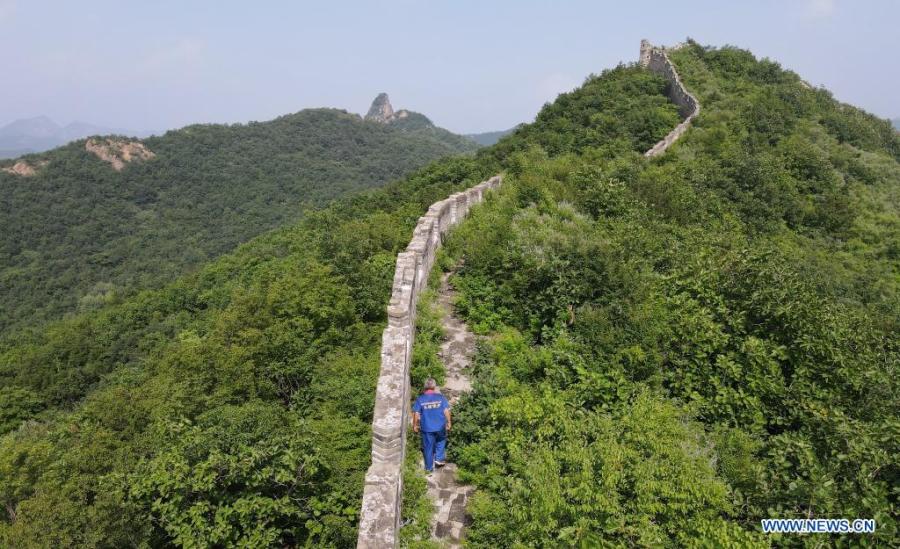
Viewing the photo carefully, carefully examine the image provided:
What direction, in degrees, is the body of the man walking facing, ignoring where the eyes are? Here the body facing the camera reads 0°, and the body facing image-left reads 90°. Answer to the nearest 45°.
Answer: approximately 180°

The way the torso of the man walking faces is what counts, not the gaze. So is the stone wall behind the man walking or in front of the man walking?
in front
